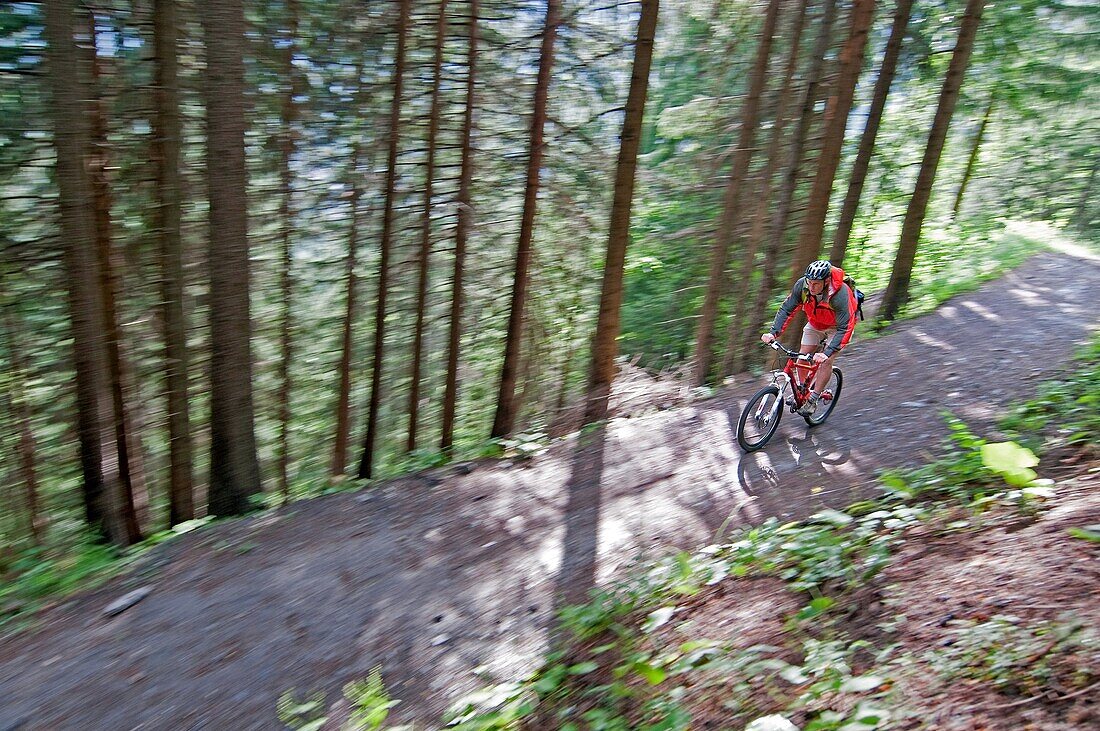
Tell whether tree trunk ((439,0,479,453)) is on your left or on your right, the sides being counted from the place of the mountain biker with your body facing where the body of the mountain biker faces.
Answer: on your right

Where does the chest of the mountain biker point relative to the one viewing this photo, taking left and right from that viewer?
facing the viewer and to the left of the viewer

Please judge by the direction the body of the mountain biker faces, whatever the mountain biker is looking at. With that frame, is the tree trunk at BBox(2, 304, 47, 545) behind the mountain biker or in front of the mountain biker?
in front

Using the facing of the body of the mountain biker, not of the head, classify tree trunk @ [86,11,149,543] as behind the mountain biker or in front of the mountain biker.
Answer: in front

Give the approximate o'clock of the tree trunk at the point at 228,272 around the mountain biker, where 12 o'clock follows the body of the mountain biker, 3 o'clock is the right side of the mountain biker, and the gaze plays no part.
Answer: The tree trunk is roughly at 1 o'clock from the mountain biker.

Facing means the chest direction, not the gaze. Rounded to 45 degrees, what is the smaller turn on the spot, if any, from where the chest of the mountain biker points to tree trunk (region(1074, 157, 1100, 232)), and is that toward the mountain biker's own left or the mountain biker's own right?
approximately 135° to the mountain biker's own right

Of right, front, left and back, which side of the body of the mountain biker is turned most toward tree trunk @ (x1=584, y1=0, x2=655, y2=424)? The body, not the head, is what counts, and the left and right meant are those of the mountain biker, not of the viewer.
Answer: right

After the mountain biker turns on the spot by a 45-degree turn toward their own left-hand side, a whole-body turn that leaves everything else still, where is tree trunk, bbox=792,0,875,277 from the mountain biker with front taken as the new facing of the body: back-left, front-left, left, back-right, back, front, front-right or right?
back

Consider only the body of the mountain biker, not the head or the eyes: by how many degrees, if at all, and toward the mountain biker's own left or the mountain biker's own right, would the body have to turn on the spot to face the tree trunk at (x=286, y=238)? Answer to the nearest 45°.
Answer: approximately 45° to the mountain biker's own right

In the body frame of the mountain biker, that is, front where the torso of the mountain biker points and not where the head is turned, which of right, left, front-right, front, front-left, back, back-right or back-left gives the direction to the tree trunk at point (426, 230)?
front-right

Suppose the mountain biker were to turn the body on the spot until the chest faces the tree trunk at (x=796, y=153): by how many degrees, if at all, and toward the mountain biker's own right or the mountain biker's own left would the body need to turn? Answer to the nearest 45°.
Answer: approximately 135° to the mountain biker's own right
